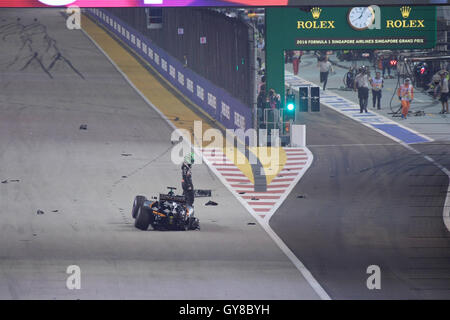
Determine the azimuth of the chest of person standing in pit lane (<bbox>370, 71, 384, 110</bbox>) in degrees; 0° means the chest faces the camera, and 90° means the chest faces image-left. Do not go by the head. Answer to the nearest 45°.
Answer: approximately 0°

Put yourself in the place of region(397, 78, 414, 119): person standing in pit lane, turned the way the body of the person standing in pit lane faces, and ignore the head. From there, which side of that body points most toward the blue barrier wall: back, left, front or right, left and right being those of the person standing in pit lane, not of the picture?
right

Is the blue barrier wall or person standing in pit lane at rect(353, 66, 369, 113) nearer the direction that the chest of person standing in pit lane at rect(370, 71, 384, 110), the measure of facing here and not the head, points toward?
the person standing in pit lane

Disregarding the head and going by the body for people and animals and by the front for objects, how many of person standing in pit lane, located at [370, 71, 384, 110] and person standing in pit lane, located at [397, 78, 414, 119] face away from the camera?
0

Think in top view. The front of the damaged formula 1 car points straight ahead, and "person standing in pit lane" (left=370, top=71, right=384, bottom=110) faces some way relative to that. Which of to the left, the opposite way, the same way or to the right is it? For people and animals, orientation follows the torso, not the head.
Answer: the opposite way

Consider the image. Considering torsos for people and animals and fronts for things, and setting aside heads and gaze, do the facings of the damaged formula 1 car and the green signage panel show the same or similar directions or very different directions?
very different directions

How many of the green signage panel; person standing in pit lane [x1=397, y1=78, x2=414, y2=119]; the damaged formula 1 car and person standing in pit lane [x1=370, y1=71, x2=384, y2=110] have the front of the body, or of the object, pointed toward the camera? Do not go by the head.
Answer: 3

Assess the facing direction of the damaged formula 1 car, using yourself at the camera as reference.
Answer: facing away from the viewer

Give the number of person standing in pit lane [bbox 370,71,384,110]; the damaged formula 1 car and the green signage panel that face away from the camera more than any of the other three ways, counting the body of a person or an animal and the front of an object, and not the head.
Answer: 1
